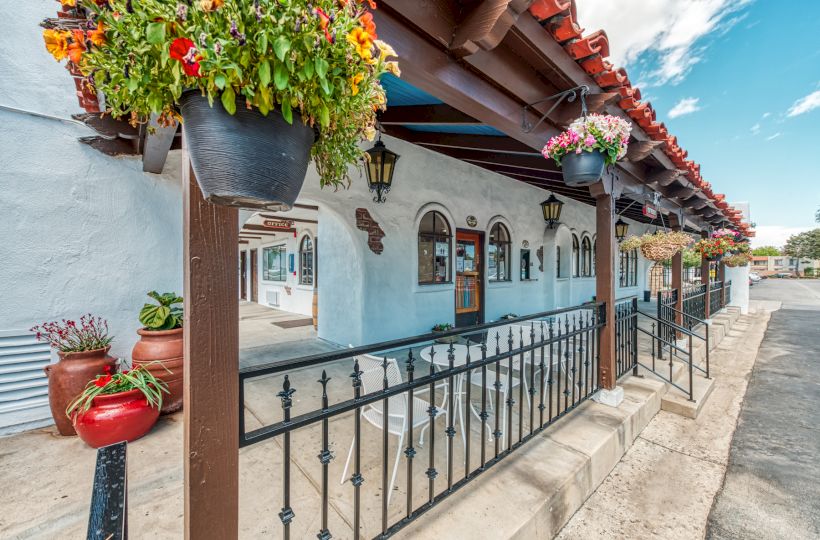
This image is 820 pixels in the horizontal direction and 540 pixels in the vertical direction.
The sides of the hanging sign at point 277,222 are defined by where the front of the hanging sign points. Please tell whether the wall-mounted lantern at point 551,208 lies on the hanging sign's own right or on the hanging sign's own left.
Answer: on the hanging sign's own left

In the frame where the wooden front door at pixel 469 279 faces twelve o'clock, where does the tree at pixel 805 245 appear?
The tree is roughly at 9 o'clock from the wooden front door.

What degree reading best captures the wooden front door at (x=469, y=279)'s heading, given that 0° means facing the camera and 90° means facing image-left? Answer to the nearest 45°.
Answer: approximately 315°

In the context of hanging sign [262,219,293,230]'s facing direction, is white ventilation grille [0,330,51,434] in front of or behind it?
in front

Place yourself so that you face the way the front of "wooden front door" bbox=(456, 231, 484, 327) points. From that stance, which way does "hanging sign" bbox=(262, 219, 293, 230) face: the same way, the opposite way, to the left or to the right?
the same way

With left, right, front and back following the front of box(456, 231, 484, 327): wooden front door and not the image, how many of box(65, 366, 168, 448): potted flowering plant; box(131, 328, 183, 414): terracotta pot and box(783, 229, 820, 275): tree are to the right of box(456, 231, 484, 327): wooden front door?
2

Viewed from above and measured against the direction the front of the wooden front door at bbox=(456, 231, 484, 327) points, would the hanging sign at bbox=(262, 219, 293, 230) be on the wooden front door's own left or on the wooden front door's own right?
on the wooden front door's own right

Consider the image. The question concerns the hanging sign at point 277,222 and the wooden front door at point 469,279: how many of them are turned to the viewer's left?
0

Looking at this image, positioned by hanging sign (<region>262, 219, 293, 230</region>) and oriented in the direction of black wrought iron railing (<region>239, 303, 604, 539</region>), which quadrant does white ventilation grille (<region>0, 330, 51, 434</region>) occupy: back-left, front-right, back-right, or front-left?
front-right

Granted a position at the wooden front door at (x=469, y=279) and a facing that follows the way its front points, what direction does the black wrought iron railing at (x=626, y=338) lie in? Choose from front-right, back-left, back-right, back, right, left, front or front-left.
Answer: front

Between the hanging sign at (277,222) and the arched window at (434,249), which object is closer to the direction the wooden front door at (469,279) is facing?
the arched window

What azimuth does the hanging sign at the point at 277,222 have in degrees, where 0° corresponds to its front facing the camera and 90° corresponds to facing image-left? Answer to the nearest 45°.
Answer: approximately 0°

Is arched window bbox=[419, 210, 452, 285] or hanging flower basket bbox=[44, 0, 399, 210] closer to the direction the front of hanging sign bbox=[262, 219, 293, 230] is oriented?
the hanging flower basket

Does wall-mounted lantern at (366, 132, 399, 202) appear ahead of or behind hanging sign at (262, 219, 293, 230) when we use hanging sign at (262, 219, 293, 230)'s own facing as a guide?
ahead

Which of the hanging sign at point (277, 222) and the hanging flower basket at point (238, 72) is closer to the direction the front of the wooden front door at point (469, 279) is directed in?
the hanging flower basket

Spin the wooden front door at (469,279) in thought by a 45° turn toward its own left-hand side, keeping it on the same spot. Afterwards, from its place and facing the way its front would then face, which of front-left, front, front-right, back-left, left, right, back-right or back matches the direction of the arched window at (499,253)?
front-left

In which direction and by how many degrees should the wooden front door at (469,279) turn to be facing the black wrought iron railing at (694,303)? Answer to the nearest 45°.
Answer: approximately 45° to its left

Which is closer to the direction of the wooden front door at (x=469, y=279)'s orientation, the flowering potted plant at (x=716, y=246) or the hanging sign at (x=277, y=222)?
the flowering potted plant

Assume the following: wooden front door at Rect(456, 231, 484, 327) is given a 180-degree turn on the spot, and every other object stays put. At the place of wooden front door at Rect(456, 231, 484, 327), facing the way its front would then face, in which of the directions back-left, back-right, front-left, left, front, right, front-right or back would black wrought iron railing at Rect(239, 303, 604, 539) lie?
back-left
